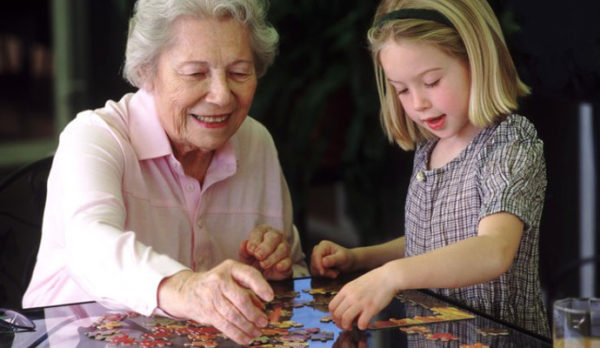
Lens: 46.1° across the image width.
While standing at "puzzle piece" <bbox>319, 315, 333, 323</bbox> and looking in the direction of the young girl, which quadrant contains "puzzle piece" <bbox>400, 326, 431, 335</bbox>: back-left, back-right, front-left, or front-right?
front-right

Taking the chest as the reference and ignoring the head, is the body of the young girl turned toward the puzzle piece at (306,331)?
yes

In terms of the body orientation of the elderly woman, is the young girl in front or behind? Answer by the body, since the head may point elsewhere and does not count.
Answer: in front

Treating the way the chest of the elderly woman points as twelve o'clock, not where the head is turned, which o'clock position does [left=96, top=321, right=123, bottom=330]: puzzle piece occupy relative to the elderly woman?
The puzzle piece is roughly at 2 o'clock from the elderly woman.

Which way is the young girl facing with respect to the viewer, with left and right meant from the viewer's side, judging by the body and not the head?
facing the viewer and to the left of the viewer

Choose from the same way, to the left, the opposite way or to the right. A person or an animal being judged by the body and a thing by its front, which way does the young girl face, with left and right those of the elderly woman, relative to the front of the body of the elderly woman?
to the right

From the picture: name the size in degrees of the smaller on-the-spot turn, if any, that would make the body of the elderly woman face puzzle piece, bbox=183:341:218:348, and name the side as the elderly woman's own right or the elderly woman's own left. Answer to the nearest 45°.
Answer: approximately 45° to the elderly woman's own right

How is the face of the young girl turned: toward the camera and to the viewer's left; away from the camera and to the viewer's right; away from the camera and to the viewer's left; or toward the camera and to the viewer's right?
toward the camera and to the viewer's left

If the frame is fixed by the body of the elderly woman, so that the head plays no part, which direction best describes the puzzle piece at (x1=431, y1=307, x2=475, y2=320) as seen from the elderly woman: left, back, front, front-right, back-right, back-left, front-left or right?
front

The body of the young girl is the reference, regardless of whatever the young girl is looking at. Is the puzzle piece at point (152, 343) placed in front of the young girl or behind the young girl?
in front

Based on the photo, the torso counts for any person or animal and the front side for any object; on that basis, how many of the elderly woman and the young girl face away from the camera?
0

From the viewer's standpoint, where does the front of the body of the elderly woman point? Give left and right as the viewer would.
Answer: facing the viewer and to the right of the viewer

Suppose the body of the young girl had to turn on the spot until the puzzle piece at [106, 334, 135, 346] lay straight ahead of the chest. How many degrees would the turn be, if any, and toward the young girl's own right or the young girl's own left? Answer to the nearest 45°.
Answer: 0° — they already face it

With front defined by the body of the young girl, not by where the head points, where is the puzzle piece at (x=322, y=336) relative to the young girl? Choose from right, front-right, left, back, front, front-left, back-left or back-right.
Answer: front

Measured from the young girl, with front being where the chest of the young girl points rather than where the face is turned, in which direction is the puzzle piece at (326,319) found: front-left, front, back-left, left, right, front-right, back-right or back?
front

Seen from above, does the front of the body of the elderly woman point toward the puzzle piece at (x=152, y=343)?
no

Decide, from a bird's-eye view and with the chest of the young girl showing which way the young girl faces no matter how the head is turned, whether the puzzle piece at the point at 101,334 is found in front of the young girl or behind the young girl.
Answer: in front
